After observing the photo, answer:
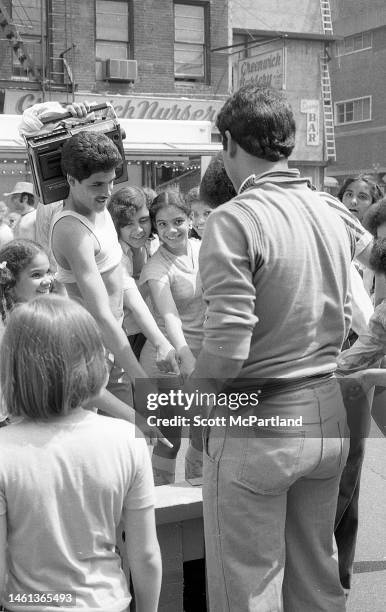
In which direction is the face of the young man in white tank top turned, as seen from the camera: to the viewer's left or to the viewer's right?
to the viewer's right

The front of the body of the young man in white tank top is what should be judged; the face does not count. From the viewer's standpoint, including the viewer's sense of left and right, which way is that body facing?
facing the viewer and to the right of the viewer
